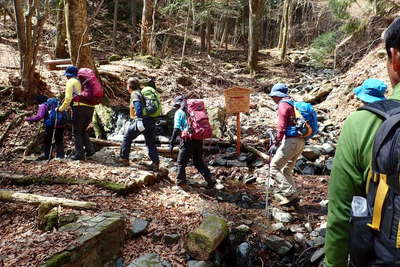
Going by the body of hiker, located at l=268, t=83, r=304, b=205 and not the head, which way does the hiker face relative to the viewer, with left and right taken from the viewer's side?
facing to the left of the viewer

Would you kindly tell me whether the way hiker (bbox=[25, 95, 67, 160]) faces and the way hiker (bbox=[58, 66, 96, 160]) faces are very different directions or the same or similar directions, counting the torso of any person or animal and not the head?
same or similar directions

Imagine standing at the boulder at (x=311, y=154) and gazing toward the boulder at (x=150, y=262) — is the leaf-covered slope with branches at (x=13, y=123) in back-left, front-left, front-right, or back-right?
front-right

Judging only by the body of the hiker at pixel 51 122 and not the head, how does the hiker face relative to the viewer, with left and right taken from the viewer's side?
facing to the left of the viewer

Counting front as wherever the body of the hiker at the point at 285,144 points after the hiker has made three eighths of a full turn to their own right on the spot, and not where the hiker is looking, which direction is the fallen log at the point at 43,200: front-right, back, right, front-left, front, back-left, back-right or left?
back

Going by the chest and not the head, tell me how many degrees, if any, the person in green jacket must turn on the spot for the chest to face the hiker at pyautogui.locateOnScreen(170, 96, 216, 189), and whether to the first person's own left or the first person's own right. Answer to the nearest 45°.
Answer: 0° — they already face them

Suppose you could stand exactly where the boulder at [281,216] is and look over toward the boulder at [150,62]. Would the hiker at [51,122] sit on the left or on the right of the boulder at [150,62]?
left

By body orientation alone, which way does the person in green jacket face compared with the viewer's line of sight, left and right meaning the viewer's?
facing away from the viewer and to the left of the viewer
